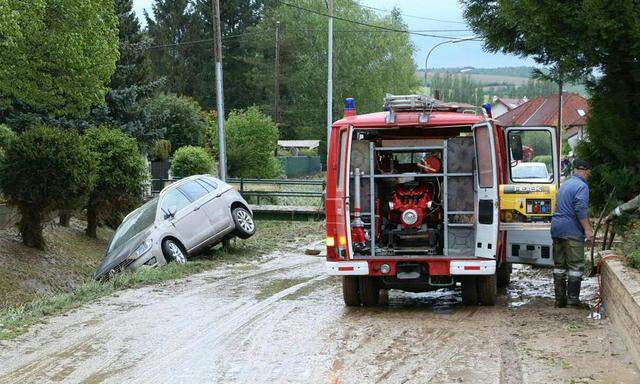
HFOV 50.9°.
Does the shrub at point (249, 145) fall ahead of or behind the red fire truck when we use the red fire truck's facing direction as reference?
ahead

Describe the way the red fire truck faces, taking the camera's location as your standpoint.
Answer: facing away from the viewer

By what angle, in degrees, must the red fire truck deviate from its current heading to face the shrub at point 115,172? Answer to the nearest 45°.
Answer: approximately 45° to its left

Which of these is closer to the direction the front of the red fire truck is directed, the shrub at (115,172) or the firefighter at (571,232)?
the shrub

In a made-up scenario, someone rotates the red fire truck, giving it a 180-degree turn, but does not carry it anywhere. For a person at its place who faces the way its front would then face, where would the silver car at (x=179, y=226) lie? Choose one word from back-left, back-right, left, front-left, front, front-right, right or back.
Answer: back-right

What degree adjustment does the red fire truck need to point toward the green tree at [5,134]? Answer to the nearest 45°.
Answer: approximately 45° to its left

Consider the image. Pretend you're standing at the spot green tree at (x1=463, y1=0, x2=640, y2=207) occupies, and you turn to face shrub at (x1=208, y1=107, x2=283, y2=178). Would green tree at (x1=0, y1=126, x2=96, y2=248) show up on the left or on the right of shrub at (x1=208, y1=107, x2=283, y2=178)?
left
